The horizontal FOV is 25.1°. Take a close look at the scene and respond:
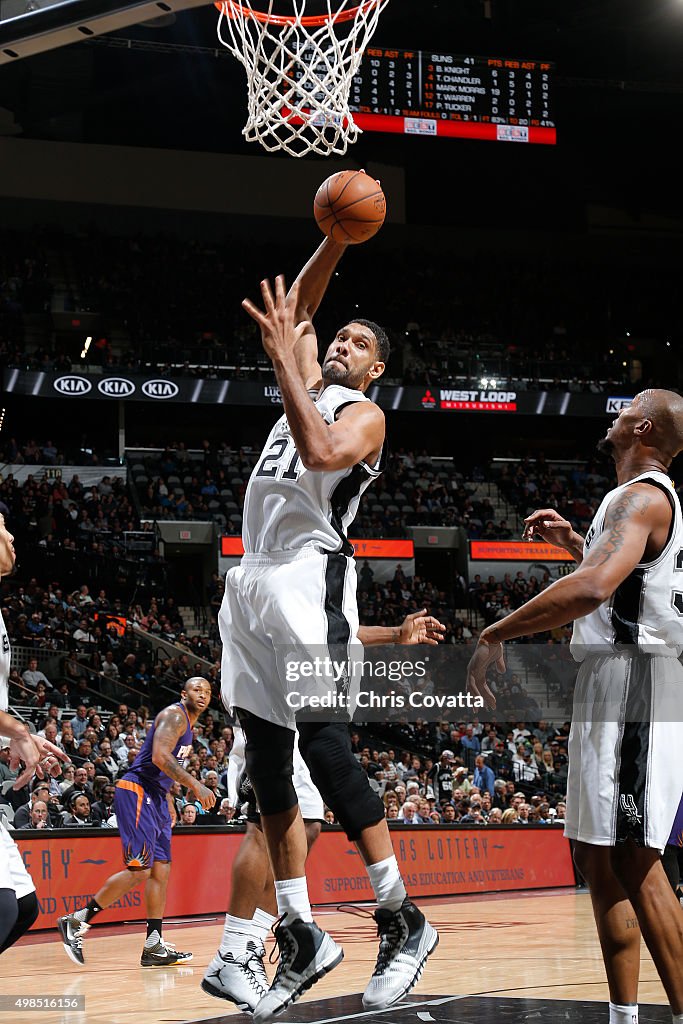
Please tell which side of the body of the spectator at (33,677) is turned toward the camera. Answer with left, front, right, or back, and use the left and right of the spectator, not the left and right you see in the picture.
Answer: front

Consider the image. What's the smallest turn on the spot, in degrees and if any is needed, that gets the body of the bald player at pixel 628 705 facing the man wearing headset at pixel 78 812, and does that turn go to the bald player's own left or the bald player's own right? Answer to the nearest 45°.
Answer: approximately 45° to the bald player's own right

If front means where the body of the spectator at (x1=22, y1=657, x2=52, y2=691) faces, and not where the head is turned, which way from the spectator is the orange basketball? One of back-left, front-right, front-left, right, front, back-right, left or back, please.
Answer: front

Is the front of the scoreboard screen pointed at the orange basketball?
yes

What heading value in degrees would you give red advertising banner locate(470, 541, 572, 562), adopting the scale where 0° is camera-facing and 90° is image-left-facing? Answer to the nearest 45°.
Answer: approximately 0°

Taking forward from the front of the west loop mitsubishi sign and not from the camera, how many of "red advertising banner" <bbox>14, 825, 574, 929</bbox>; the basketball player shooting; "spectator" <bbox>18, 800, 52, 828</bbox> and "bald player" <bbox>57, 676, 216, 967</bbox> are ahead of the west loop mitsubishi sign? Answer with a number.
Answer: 4

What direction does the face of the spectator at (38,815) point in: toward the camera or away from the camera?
toward the camera

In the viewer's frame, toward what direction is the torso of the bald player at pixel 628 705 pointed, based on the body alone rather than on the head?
to the viewer's left

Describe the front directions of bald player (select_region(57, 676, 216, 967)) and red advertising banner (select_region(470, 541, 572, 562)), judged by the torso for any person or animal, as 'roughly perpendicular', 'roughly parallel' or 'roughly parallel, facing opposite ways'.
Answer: roughly perpendicular

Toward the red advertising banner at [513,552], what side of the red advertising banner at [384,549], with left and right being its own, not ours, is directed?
left

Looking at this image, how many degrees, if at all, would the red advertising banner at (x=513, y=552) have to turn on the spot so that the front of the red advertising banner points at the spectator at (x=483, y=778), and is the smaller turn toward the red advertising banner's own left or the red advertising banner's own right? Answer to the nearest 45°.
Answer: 0° — it already faces them

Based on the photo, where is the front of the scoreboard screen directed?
toward the camera

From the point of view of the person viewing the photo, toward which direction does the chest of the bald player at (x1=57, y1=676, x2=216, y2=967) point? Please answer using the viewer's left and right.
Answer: facing to the right of the viewer

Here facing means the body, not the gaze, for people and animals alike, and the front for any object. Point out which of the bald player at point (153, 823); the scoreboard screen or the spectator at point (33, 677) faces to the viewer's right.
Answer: the bald player

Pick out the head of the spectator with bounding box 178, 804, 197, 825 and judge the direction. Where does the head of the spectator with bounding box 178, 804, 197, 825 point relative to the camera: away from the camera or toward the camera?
toward the camera

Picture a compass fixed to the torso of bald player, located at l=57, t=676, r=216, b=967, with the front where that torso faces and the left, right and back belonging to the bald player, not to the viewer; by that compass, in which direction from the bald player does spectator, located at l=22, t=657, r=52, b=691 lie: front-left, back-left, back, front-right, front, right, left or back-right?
left

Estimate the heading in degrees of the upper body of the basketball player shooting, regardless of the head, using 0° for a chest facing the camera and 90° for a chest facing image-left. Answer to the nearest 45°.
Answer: approximately 45°

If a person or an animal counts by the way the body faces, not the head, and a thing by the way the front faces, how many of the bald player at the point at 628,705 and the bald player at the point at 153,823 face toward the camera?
0

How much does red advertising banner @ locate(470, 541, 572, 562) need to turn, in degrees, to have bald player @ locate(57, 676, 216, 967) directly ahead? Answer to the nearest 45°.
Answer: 0° — it already faces them
